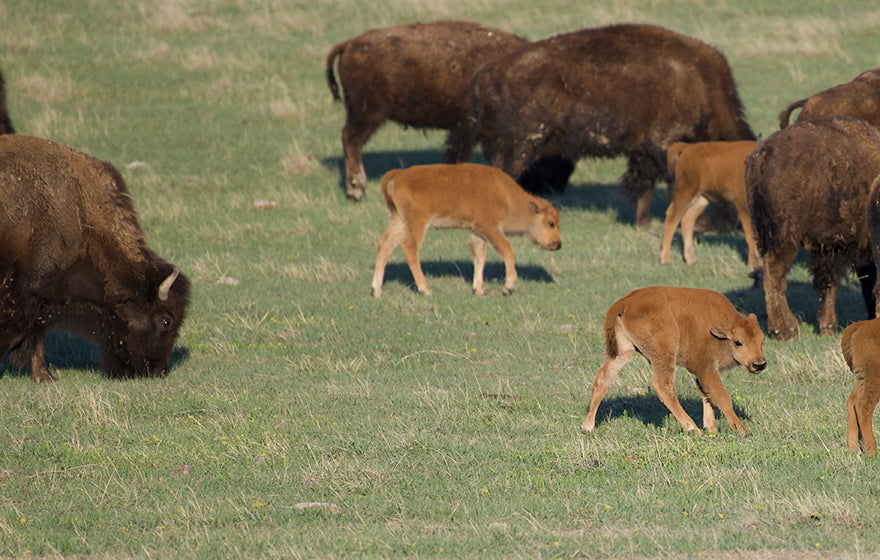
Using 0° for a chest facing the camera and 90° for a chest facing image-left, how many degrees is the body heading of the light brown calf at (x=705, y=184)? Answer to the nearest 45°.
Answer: approximately 270°

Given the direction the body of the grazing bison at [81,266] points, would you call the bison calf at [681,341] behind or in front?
in front

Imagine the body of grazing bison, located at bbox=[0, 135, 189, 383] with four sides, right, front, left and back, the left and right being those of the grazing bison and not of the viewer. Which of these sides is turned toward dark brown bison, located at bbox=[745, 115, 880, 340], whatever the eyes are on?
front

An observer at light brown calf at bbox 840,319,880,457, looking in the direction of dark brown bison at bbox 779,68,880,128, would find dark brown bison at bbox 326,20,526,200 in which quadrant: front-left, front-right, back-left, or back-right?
front-left

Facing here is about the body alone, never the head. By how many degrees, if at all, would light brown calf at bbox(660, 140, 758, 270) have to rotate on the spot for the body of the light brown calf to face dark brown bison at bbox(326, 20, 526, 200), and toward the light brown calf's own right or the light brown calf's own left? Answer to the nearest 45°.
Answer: approximately 135° to the light brown calf's own left

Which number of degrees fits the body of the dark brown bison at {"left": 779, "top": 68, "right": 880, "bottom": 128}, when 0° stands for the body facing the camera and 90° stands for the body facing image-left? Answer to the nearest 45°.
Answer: approximately 270°

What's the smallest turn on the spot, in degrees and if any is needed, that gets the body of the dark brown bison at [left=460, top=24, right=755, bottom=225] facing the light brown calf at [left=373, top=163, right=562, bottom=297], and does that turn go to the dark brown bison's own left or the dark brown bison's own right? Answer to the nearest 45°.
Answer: approximately 90° to the dark brown bison's own right

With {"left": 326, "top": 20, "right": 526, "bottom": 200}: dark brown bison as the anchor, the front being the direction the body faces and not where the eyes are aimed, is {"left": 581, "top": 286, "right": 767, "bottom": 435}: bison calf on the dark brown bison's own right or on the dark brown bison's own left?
on the dark brown bison's own right

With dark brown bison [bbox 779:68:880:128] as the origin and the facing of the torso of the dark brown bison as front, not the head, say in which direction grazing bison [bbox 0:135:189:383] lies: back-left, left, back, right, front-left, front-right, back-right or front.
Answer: back-right

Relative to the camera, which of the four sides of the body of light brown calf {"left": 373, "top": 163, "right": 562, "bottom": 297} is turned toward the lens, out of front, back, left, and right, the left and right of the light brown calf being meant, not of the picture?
right

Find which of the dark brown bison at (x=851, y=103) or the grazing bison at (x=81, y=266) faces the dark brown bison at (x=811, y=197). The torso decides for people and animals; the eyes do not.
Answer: the grazing bison

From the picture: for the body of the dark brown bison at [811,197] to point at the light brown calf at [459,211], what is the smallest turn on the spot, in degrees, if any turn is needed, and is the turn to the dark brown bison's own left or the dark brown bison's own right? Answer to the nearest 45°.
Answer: approximately 135° to the dark brown bison's own left

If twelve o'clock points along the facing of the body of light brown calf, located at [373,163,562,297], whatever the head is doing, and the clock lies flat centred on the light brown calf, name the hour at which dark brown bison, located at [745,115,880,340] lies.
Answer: The dark brown bison is roughly at 1 o'clock from the light brown calf.

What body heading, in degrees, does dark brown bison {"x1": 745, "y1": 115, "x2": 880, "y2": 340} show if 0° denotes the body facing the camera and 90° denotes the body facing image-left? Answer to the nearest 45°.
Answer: approximately 225°
